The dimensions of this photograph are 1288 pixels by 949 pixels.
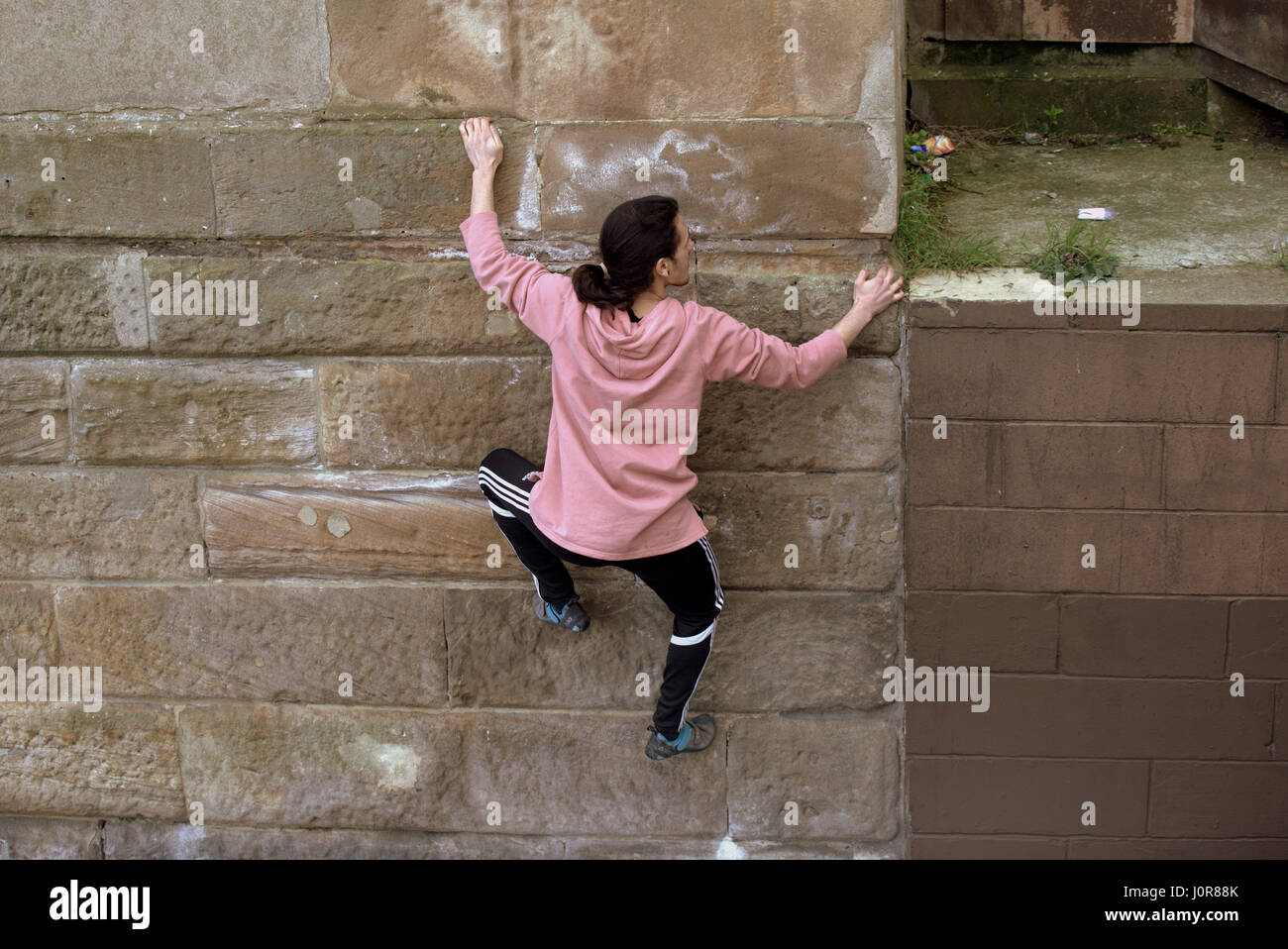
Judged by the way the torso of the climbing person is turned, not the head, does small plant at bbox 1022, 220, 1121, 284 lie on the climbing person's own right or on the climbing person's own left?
on the climbing person's own right

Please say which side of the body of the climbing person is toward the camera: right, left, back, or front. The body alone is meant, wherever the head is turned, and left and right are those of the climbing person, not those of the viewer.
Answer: back
